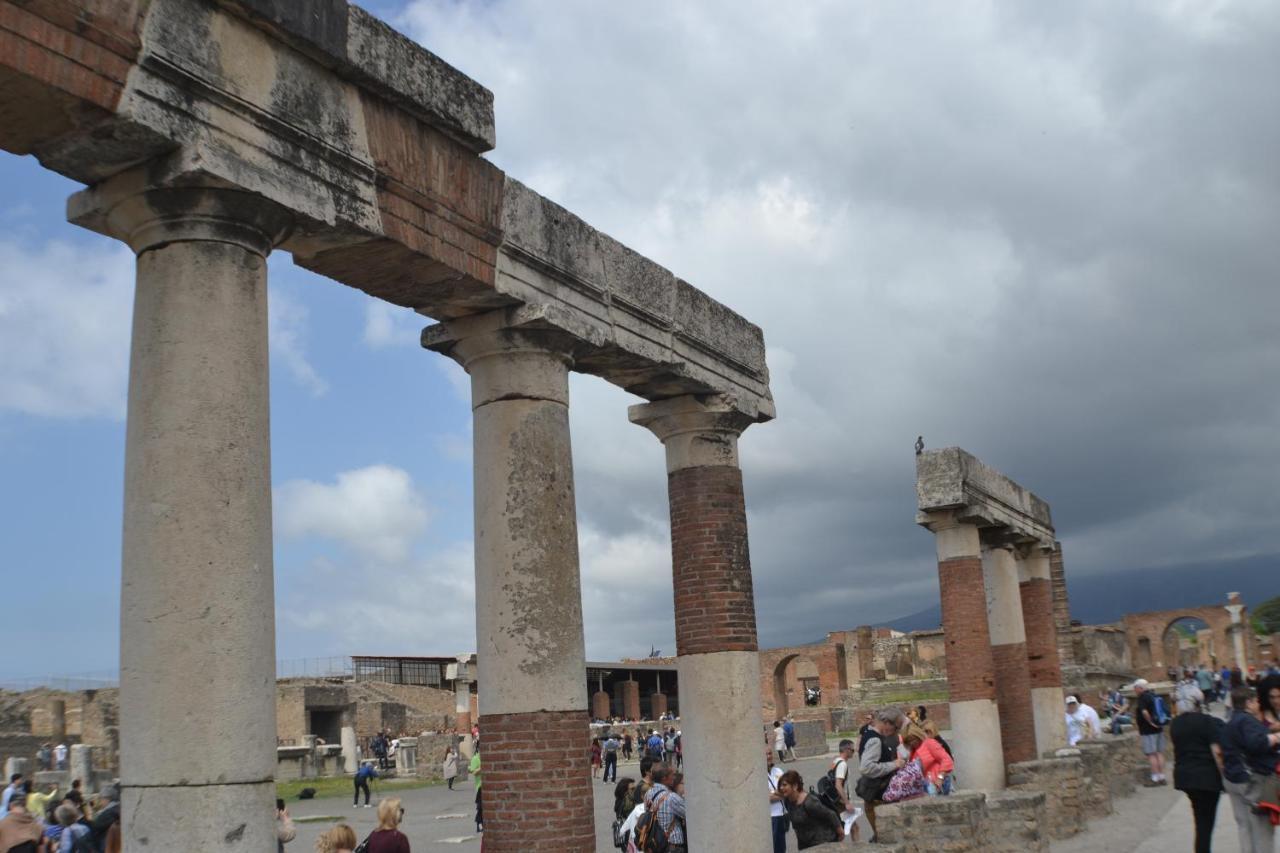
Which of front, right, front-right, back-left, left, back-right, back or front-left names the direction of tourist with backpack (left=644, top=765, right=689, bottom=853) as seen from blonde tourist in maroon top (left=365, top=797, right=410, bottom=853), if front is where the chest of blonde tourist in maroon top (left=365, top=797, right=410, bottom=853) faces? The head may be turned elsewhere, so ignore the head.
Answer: front-right

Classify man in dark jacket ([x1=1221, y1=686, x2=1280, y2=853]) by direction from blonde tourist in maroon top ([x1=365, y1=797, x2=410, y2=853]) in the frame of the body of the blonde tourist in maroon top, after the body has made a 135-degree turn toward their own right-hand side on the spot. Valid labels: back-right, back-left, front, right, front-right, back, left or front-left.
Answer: front-left

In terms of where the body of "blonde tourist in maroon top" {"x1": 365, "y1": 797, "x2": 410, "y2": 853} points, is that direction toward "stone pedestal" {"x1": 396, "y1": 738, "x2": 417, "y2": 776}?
yes

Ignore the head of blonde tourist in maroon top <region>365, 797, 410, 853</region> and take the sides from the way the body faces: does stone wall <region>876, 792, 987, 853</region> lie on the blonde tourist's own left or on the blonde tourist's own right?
on the blonde tourist's own right

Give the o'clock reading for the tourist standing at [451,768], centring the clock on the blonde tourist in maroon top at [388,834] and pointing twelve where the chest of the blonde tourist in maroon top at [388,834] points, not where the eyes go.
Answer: the tourist standing at [451,768] is roughly at 12 o'clock from the blonde tourist in maroon top at [388,834].

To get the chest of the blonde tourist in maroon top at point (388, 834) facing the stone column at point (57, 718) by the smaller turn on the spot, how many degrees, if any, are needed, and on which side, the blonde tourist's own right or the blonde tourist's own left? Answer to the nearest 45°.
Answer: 0° — they already face it

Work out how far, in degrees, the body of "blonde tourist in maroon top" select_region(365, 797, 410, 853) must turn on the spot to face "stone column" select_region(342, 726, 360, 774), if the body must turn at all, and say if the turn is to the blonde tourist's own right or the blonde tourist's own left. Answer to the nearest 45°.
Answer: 0° — they already face it

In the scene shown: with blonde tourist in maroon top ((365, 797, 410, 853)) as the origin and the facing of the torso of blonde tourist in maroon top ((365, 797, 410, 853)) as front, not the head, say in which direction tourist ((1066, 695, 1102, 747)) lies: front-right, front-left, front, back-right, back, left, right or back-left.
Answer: front-right

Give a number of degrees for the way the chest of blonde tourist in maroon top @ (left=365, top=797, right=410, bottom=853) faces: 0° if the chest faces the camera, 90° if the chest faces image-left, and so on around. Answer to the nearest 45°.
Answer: approximately 180°

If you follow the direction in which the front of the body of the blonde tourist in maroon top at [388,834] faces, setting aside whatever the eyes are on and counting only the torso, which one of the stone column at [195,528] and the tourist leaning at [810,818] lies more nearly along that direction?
the tourist leaning
